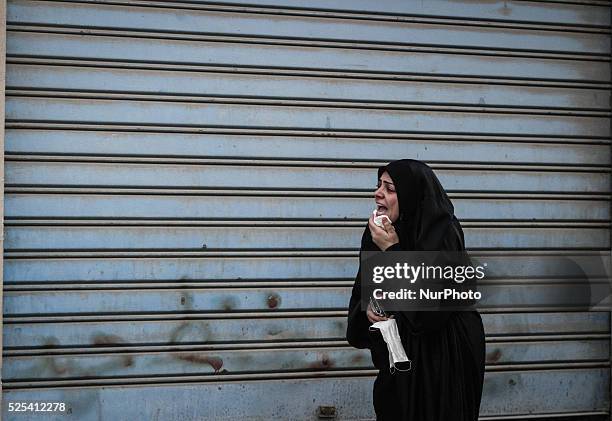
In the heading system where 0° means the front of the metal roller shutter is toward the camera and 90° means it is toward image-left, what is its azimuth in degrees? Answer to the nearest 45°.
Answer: approximately 0°
